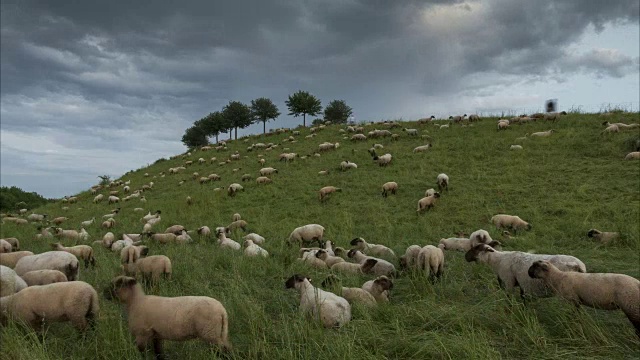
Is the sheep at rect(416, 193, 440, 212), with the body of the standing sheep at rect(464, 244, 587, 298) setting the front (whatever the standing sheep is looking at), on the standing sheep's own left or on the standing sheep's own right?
on the standing sheep's own right

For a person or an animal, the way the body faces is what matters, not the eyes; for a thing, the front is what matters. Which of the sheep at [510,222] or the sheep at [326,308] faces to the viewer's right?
the sheep at [510,222]

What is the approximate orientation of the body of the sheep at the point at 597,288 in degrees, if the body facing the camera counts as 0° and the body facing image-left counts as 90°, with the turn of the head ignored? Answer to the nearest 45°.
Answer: approximately 90°

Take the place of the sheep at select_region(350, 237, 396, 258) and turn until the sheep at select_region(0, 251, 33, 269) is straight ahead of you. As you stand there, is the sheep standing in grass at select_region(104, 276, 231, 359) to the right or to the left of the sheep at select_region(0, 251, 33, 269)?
left

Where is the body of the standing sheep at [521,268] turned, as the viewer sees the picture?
to the viewer's left

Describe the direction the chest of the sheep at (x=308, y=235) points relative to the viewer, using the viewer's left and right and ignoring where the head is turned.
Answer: facing to the left of the viewer

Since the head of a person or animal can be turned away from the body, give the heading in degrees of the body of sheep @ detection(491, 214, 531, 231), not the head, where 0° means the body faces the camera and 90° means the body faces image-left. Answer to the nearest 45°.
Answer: approximately 270°

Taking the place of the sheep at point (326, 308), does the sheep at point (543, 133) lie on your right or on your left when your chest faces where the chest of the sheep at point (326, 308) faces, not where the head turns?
on your right
